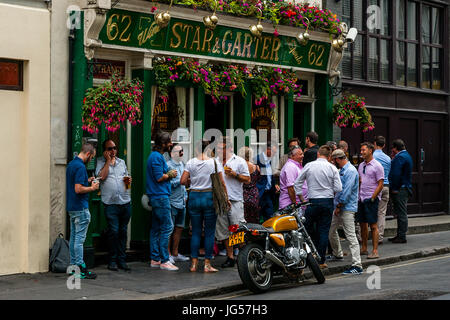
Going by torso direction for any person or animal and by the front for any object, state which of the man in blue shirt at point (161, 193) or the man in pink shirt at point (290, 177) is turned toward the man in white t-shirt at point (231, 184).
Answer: the man in blue shirt

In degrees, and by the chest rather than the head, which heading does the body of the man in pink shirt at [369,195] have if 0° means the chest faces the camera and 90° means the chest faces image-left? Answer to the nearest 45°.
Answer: approximately 45°

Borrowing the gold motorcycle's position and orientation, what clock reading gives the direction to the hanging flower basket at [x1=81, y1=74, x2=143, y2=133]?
The hanging flower basket is roughly at 8 o'clock from the gold motorcycle.

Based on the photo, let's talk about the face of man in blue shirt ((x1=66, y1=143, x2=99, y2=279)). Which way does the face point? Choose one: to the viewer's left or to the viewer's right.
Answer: to the viewer's right

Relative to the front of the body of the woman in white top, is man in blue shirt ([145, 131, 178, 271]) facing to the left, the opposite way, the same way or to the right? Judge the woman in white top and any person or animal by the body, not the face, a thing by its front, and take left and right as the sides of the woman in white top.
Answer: to the right

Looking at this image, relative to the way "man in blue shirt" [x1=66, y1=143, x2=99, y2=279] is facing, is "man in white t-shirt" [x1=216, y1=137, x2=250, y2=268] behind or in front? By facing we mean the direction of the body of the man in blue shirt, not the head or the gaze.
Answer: in front

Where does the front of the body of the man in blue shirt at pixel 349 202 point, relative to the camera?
to the viewer's left

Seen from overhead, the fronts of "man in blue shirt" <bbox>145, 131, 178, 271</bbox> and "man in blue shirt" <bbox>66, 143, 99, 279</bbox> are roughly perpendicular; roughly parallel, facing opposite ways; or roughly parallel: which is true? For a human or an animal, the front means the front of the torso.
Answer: roughly parallel

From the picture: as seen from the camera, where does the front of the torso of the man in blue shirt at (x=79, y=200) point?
to the viewer's right

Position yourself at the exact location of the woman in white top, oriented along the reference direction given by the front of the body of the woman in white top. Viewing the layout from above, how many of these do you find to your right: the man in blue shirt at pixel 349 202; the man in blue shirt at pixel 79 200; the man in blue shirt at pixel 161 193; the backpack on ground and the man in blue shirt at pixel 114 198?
1

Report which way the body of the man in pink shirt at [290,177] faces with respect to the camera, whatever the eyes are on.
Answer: to the viewer's right

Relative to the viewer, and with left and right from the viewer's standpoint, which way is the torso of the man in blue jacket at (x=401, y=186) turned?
facing to the left of the viewer

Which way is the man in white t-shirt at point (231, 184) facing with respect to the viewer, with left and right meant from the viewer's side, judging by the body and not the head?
facing the viewer and to the left of the viewer

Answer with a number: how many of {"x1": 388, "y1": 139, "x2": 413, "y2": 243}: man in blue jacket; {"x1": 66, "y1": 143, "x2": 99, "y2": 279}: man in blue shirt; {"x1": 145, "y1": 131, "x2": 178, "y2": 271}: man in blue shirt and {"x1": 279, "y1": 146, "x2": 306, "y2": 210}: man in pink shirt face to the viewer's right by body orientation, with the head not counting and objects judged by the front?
3
